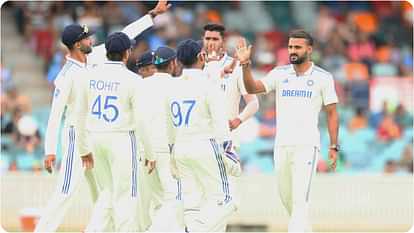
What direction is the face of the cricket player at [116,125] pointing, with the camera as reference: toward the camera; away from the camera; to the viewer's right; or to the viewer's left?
away from the camera

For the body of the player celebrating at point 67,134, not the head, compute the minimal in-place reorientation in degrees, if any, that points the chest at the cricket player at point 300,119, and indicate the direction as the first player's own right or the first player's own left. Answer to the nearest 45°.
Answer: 0° — they already face them

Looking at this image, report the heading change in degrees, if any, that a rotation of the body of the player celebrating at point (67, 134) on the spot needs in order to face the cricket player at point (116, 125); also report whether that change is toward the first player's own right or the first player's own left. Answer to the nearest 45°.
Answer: approximately 45° to the first player's own right

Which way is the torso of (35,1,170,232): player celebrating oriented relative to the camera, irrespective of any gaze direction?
to the viewer's right
